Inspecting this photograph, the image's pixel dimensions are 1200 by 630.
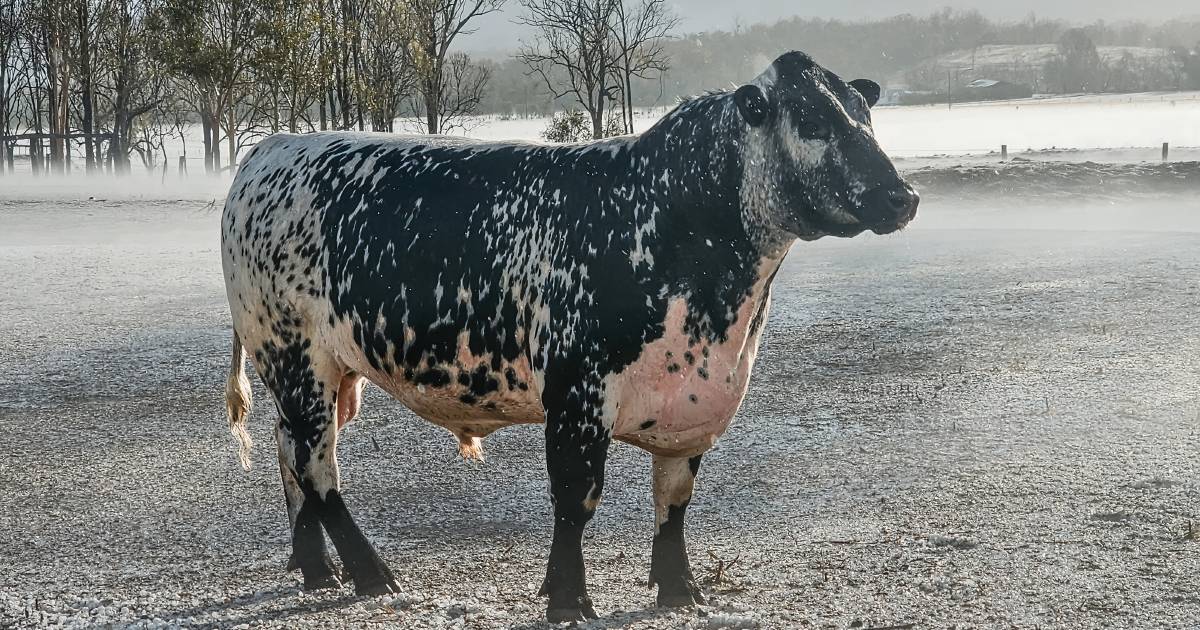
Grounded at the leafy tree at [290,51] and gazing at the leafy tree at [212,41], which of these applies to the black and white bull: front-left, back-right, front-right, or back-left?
back-left

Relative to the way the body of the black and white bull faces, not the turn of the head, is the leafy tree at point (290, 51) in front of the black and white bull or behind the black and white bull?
behind

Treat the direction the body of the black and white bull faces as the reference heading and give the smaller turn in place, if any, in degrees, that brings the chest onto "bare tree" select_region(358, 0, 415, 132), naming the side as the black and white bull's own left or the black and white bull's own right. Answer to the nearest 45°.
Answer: approximately 135° to the black and white bull's own left

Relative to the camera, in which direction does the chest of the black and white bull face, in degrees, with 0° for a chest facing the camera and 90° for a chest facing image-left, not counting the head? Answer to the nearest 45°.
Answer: approximately 315°

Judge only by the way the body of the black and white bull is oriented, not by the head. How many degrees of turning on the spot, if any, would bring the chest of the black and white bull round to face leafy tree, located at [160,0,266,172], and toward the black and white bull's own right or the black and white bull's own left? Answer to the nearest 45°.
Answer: approximately 135° to the black and white bull's own left

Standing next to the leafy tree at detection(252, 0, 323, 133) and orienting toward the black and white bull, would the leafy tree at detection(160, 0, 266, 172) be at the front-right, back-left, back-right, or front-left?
back-right
